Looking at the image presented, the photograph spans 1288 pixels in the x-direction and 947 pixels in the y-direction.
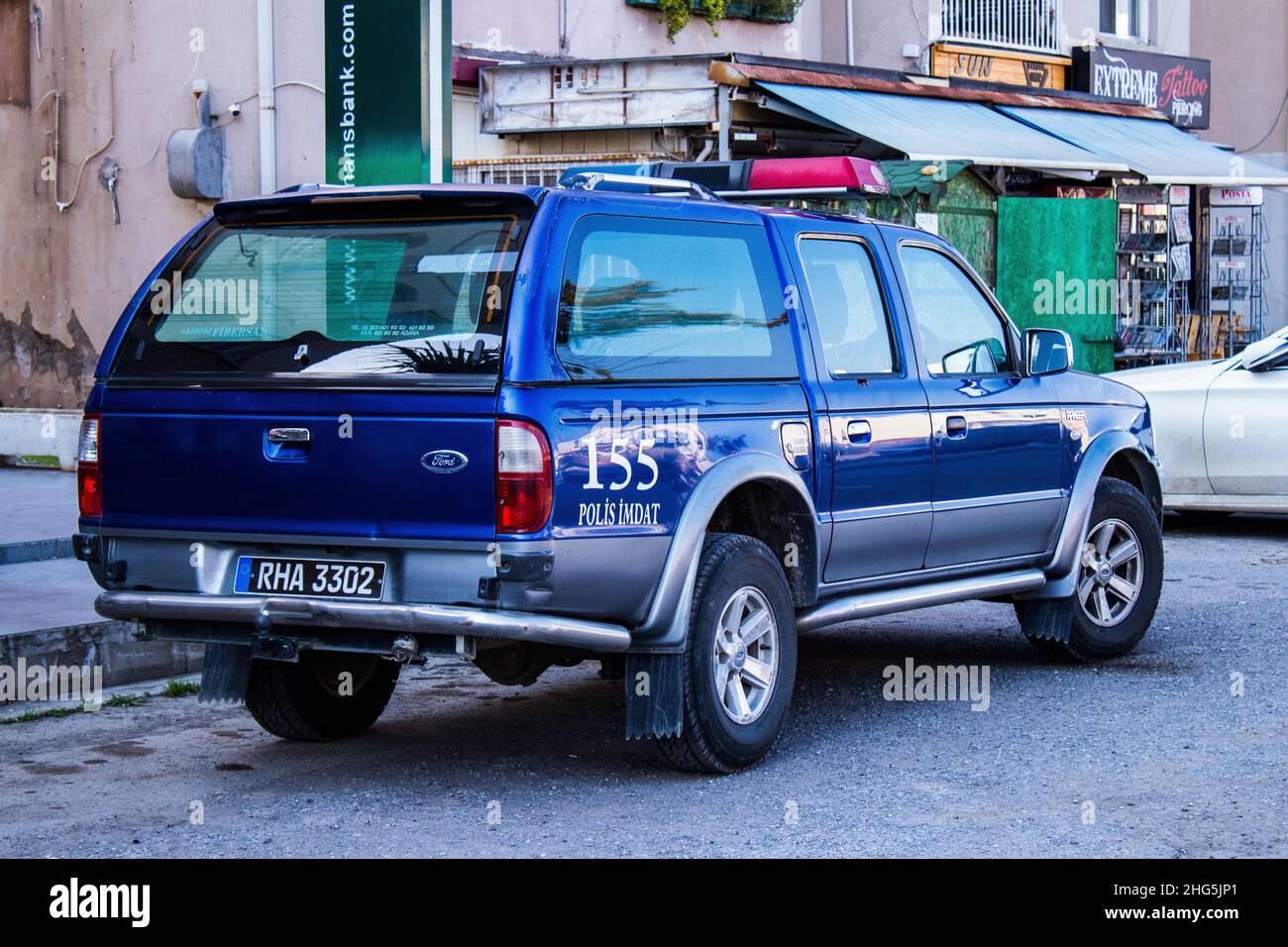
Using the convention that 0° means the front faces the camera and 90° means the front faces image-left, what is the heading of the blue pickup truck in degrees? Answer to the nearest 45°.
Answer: approximately 225°

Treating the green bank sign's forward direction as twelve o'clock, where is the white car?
The white car is roughly at 9 o'clock from the green bank sign.

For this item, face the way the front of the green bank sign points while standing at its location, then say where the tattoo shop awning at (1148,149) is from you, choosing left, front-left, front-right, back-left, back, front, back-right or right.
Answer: back-left

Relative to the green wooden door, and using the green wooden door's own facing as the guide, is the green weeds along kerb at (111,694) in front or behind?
in front

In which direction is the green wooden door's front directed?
toward the camera

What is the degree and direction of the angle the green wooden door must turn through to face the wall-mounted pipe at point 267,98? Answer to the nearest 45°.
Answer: approximately 45° to its right

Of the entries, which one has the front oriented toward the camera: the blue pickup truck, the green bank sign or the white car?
the green bank sign

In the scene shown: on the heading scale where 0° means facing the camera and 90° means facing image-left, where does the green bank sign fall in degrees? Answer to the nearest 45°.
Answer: approximately 0°

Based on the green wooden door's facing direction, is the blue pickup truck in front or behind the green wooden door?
in front

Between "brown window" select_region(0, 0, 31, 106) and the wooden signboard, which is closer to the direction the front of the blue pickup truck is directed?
the wooden signboard

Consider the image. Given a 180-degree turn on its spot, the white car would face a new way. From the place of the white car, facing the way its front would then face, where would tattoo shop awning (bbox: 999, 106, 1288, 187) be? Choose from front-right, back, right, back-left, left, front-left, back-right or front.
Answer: left

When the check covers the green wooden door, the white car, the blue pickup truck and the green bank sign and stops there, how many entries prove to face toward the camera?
2

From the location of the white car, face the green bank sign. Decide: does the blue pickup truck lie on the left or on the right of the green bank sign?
left

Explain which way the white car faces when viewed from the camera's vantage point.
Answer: facing to the left of the viewer
